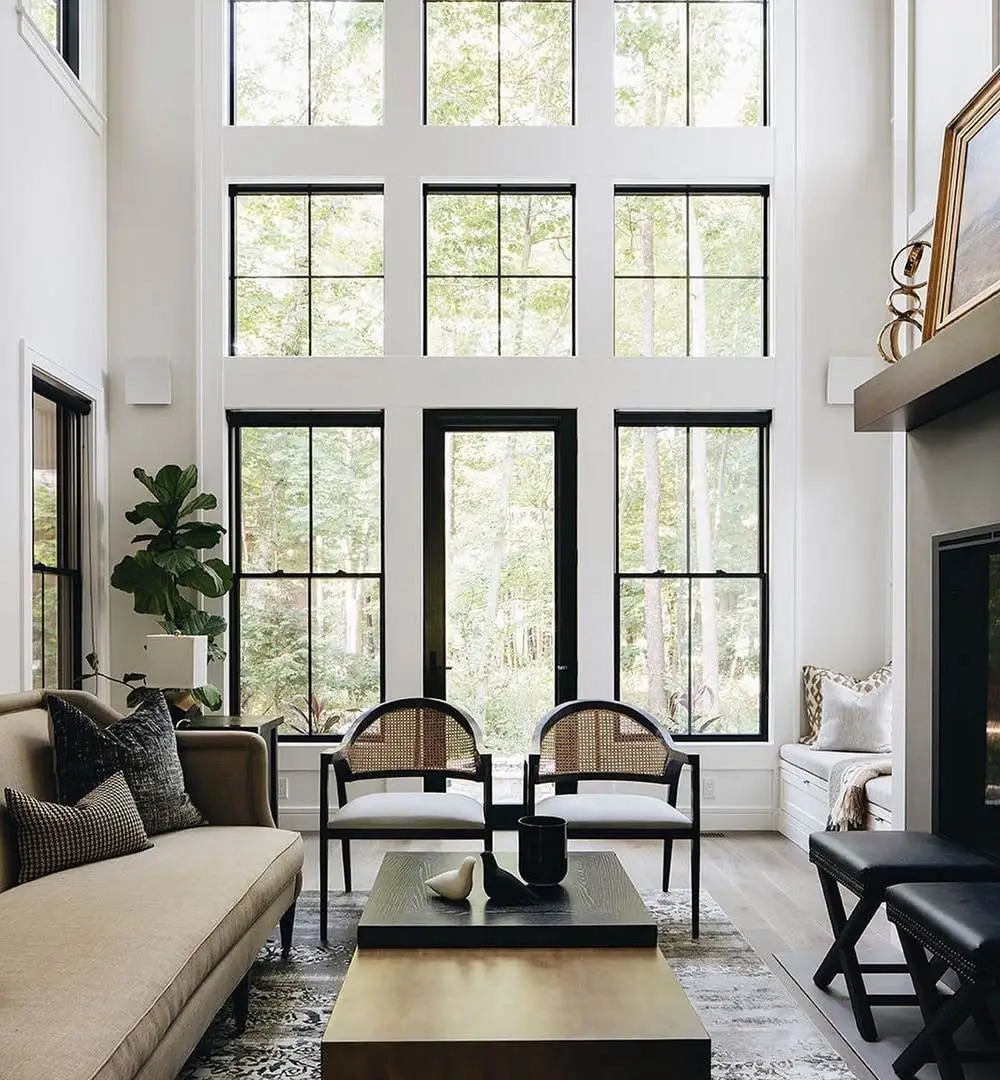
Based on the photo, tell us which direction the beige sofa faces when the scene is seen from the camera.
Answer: facing the viewer and to the right of the viewer

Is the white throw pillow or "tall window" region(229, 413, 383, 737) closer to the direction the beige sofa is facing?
the white throw pillow

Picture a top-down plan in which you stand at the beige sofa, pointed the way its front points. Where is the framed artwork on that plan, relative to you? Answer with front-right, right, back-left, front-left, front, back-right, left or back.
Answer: front-left

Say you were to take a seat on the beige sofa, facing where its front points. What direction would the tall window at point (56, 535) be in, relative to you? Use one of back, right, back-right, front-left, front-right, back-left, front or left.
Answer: back-left

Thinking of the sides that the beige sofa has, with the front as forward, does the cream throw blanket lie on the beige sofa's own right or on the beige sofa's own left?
on the beige sofa's own left

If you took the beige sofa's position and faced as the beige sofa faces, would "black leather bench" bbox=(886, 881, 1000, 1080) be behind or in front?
in front

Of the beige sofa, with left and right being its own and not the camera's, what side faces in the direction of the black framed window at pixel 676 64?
left

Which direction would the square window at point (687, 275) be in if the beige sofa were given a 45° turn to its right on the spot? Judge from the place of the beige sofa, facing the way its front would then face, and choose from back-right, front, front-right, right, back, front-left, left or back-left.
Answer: back-left

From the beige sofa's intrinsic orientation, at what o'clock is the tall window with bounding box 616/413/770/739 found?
The tall window is roughly at 9 o'clock from the beige sofa.

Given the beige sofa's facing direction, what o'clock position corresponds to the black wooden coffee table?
The black wooden coffee table is roughly at 11 o'clock from the beige sofa.

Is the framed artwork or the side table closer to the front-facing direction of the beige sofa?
the framed artwork

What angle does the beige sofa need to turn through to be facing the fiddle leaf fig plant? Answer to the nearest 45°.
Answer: approximately 135° to its left
